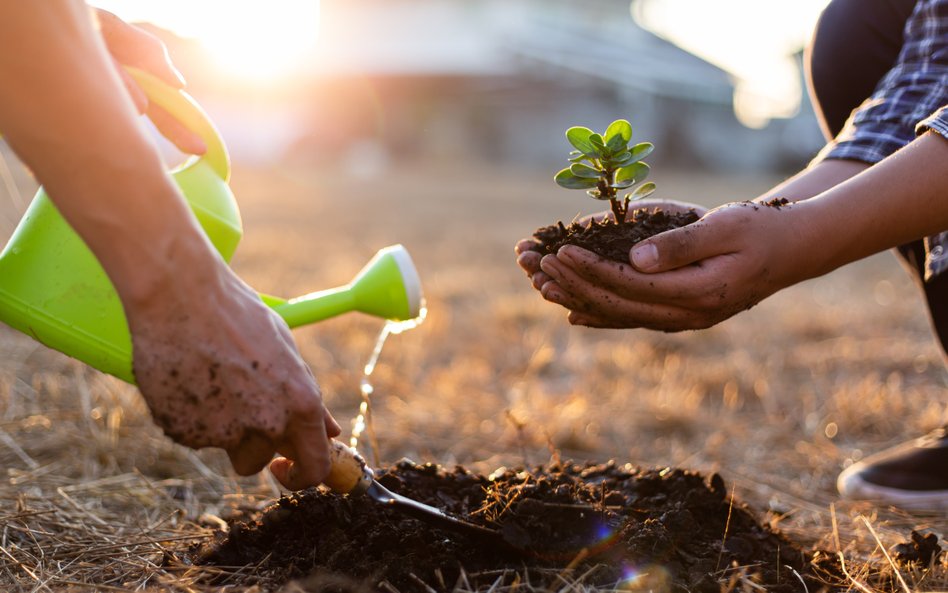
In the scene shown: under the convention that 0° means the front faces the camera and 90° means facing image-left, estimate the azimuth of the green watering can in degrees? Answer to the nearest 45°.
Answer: approximately 270°
